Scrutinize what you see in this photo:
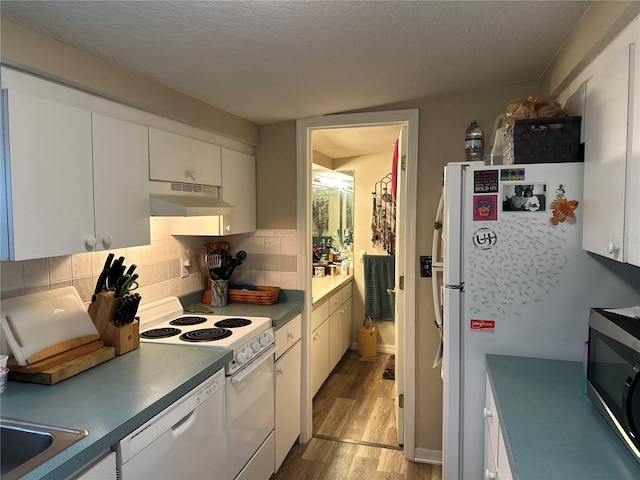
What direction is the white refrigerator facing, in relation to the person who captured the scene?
facing to the left of the viewer

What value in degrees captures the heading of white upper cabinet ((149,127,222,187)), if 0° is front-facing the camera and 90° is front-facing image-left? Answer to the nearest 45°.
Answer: approximately 315°

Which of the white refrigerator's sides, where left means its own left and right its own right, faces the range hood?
front

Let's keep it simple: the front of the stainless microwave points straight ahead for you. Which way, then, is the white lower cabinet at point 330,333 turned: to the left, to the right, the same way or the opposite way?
the opposite way

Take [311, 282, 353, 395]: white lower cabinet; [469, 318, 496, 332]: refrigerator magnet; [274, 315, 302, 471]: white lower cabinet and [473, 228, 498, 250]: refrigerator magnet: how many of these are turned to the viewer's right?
2

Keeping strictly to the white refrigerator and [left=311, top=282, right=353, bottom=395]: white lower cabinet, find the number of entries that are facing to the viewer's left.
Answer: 1

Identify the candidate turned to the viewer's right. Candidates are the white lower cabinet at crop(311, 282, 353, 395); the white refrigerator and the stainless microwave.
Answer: the white lower cabinet

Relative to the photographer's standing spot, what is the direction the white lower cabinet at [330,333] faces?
facing to the right of the viewer

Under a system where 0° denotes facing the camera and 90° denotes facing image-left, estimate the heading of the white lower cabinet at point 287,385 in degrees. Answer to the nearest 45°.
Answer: approximately 270°
